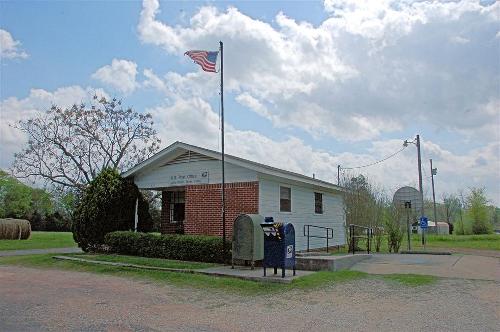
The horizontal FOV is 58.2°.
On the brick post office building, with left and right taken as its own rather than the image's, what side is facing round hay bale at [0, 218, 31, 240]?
right

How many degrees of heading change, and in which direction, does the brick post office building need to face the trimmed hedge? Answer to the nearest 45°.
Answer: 0° — it already faces it

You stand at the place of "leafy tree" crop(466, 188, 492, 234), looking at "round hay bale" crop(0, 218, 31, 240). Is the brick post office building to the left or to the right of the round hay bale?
left

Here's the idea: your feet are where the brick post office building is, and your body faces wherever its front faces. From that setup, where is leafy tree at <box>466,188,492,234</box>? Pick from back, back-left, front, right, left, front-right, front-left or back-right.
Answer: back

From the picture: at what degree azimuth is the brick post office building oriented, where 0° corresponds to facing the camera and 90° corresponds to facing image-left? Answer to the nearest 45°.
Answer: approximately 45°

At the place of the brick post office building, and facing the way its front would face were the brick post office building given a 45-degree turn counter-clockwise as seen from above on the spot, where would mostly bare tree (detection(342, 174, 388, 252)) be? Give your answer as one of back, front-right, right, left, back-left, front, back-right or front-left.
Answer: back-left

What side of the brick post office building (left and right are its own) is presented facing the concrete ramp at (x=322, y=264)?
left

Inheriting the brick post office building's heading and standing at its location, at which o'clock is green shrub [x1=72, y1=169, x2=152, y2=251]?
The green shrub is roughly at 2 o'clock from the brick post office building.
